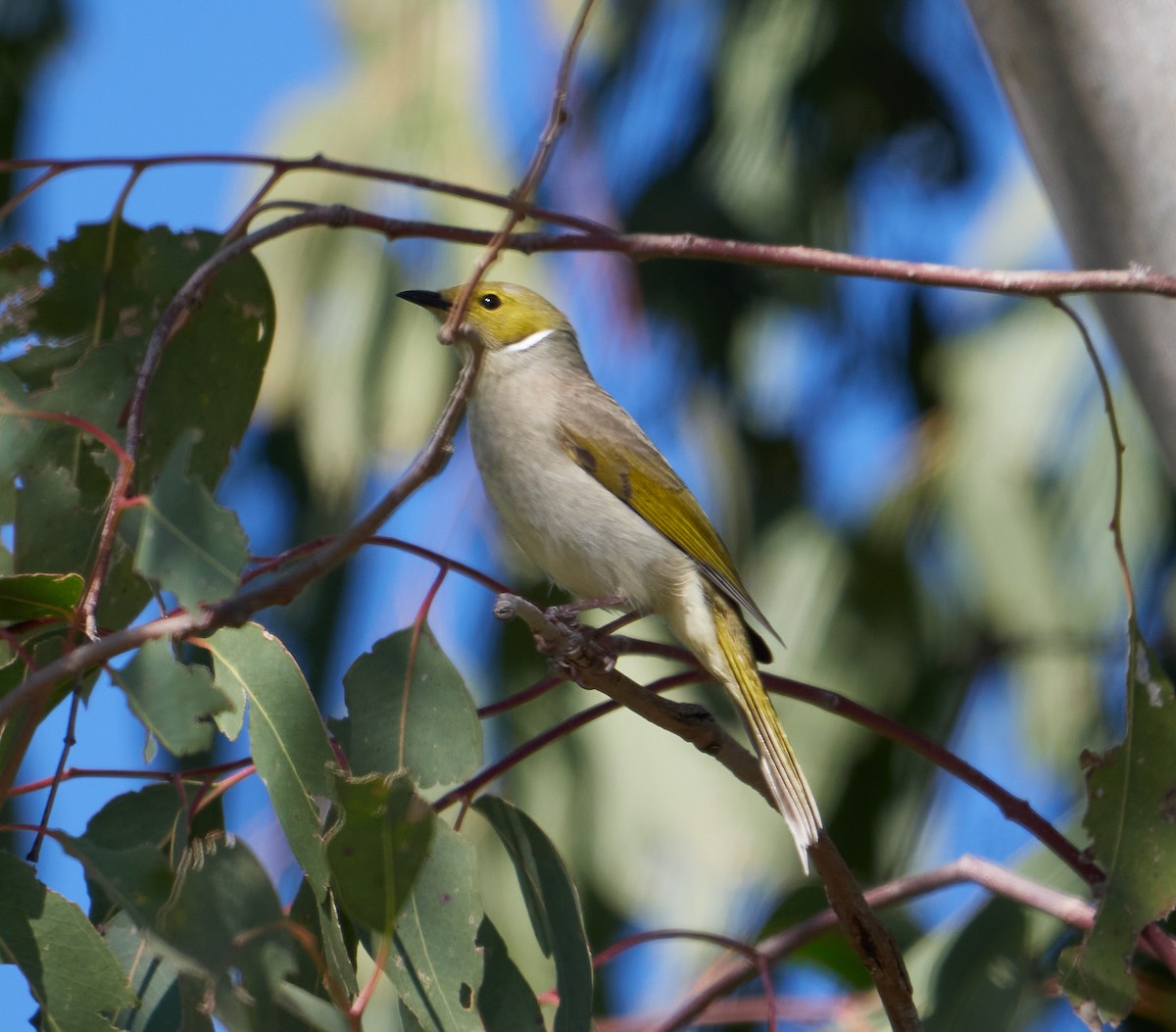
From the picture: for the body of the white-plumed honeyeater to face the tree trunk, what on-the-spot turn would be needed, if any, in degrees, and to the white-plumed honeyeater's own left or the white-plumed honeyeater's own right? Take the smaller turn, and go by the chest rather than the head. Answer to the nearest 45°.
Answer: approximately 135° to the white-plumed honeyeater's own right

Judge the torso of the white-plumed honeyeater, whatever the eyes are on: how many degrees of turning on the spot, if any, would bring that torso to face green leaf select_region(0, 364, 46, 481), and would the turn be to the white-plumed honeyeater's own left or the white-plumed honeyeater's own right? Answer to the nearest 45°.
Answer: approximately 45° to the white-plumed honeyeater's own left

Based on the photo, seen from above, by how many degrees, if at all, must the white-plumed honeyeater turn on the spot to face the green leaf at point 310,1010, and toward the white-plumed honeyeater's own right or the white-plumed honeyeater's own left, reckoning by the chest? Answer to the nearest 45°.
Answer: approximately 45° to the white-plumed honeyeater's own left

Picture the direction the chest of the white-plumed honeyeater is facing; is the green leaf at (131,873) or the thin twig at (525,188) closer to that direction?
the green leaf

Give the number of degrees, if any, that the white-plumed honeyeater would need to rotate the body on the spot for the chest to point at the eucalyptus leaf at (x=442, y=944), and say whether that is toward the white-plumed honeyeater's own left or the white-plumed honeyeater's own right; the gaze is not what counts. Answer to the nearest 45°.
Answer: approximately 45° to the white-plumed honeyeater's own left

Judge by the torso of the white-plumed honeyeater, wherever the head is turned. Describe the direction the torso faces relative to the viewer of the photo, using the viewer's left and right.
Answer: facing to the left of the viewer
